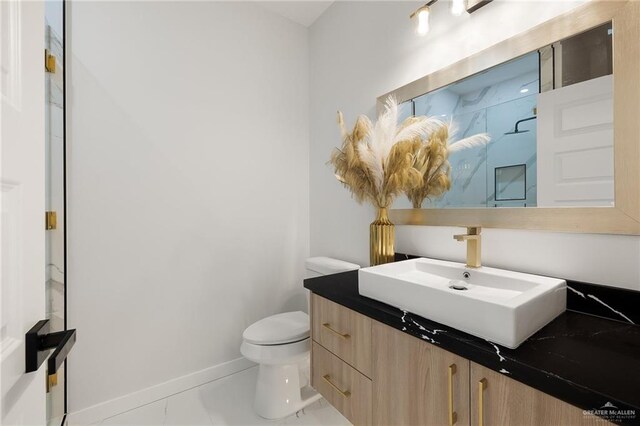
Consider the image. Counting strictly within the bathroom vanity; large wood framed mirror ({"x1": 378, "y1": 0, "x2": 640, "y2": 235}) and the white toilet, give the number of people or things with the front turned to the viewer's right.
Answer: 0

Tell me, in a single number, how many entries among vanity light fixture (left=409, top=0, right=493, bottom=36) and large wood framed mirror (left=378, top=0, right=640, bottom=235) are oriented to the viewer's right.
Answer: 0

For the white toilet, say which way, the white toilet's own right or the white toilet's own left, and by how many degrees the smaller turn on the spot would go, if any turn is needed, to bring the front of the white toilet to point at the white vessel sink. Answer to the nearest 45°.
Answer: approximately 90° to the white toilet's own left

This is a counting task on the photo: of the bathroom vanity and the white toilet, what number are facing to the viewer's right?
0

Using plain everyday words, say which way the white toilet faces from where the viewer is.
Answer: facing the viewer and to the left of the viewer

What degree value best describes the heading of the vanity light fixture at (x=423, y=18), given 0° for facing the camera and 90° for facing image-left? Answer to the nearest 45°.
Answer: approximately 45°

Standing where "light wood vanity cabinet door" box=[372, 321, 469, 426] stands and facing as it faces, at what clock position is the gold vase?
The gold vase is roughly at 4 o'clock from the light wood vanity cabinet door.

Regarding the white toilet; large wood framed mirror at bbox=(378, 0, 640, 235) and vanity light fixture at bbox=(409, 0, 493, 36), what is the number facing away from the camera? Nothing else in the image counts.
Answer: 0

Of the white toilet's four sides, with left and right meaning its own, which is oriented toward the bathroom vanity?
left
